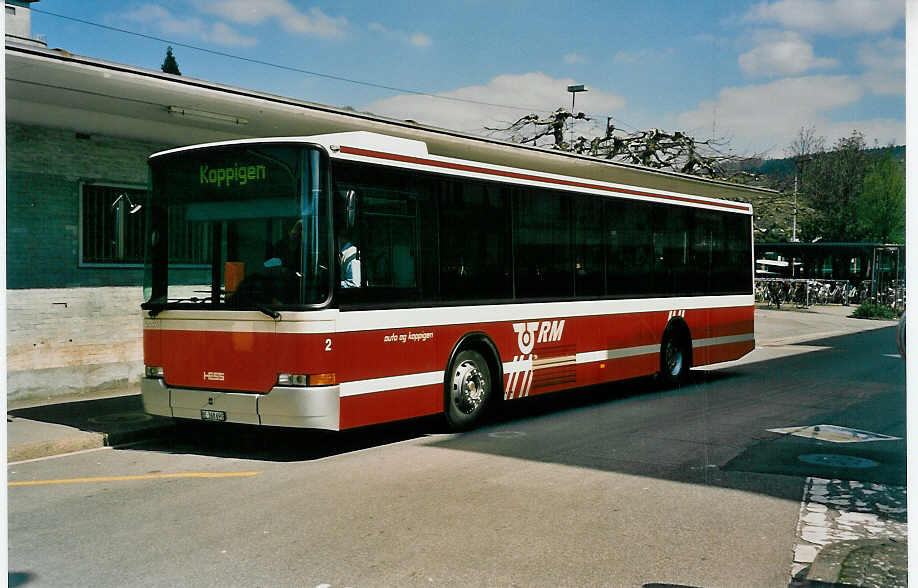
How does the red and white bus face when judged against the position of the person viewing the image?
facing the viewer and to the left of the viewer

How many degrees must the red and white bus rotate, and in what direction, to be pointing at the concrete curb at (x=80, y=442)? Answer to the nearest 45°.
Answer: approximately 45° to its right

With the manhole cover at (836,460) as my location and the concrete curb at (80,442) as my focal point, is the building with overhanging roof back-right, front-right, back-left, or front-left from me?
front-right

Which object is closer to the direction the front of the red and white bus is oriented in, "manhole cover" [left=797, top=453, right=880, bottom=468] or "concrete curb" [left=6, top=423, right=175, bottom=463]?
the concrete curb

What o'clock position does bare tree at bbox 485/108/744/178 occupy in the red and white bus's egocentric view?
The bare tree is roughly at 5 o'clock from the red and white bus.
